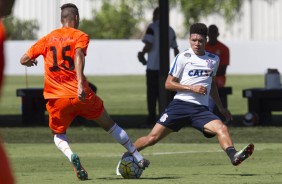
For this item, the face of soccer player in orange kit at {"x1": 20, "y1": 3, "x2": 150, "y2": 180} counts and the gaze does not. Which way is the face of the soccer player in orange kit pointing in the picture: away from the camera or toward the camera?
away from the camera

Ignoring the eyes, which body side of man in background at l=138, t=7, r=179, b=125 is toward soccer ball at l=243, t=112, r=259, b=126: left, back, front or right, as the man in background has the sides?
left

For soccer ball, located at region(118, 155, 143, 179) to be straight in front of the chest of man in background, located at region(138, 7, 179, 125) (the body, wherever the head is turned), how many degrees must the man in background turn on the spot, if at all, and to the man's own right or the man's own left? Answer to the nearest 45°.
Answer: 0° — they already face it

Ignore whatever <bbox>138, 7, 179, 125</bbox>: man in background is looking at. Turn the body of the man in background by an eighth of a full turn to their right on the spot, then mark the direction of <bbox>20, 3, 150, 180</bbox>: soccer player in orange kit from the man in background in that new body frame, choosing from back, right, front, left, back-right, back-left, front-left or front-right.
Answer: front-left

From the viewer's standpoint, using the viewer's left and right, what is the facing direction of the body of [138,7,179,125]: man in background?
facing the viewer
